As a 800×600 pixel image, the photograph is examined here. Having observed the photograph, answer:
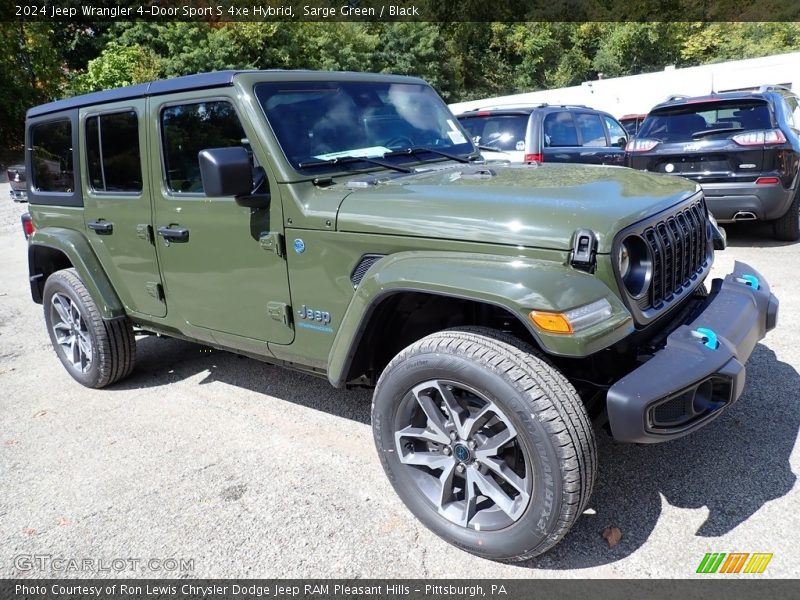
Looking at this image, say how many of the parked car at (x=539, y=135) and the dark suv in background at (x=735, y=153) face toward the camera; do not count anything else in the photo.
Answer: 0

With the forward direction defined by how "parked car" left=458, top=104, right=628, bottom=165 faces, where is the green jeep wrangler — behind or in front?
behind

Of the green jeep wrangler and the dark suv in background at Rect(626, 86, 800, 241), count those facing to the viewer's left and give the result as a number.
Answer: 0

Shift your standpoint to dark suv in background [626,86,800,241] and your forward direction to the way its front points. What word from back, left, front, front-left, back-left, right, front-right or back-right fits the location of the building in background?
front-left

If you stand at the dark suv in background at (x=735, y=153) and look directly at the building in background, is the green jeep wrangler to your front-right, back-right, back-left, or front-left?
back-left

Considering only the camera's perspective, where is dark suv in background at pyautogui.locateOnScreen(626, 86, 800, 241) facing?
facing away from the viewer and to the right of the viewer

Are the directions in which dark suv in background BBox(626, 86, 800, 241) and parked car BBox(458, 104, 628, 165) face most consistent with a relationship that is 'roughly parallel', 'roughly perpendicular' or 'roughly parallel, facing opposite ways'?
roughly parallel

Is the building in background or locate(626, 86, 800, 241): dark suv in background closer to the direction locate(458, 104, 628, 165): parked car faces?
the building in background

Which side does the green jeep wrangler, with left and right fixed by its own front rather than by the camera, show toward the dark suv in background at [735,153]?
left

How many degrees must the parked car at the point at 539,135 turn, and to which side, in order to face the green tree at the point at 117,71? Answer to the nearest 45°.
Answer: approximately 90° to its left

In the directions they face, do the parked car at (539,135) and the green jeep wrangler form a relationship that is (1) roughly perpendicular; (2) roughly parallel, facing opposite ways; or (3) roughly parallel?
roughly perpendicular

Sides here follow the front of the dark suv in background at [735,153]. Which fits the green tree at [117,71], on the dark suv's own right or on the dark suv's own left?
on the dark suv's own left

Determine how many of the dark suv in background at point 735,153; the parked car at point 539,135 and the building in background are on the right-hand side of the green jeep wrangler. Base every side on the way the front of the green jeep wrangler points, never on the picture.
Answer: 0
